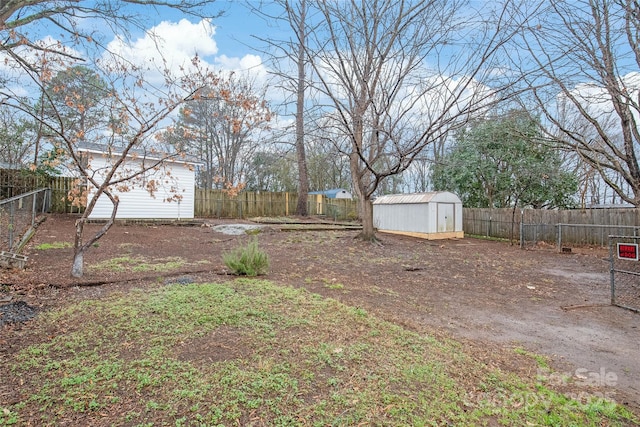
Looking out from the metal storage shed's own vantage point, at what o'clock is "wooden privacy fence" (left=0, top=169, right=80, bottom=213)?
The wooden privacy fence is roughly at 4 o'clock from the metal storage shed.

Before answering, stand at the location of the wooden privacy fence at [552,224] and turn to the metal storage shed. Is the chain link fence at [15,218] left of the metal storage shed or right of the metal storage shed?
left

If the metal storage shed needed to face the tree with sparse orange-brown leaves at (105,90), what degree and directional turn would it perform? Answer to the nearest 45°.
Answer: approximately 90° to its right

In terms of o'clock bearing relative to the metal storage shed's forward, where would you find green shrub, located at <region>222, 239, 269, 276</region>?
The green shrub is roughly at 2 o'clock from the metal storage shed.

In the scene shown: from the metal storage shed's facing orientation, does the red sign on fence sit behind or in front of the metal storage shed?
in front

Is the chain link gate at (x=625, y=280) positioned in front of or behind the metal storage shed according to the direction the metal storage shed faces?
in front

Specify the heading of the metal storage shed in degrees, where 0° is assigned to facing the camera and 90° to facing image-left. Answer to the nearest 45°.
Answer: approximately 315°

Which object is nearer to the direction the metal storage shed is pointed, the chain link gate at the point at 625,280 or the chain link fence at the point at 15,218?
the chain link gate

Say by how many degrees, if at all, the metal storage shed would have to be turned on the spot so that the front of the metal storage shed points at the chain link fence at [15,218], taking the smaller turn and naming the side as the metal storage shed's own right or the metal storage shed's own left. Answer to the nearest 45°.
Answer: approximately 90° to the metal storage shed's own right

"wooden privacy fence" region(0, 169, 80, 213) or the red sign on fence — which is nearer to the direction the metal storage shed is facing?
the red sign on fence
